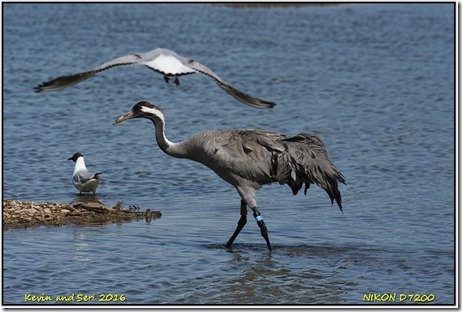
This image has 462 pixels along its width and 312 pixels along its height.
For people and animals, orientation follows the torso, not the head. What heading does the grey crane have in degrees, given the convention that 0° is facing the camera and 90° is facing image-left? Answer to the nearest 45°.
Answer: approximately 90°

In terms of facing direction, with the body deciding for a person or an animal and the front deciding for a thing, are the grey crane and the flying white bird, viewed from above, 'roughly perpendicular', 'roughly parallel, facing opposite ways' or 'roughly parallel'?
roughly perpendicular
